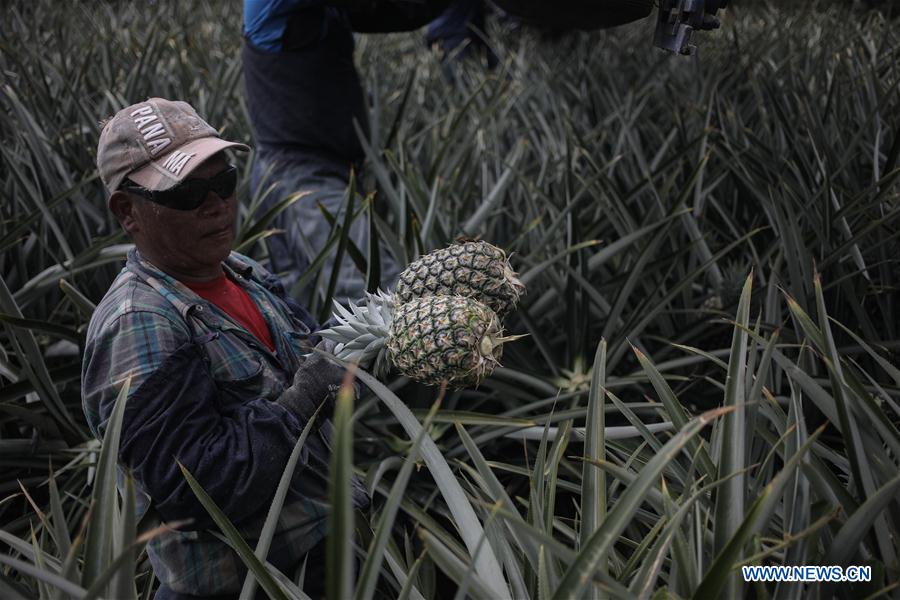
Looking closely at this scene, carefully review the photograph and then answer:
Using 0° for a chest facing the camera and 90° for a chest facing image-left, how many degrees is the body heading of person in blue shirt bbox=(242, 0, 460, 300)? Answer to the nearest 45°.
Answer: approximately 270°

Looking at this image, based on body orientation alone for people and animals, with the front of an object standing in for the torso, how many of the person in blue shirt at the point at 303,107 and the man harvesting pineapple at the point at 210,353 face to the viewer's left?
0

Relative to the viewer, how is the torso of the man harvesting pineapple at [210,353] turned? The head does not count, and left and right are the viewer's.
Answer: facing the viewer and to the right of the viewer

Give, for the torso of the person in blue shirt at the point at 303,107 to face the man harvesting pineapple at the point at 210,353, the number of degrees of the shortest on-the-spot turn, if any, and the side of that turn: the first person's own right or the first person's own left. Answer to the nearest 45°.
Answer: approximately 90° to the first person's own right

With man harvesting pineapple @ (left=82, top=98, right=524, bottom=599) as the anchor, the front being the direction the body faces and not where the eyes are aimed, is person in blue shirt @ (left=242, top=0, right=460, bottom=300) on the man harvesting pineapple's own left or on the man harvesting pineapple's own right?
on the man harvesting pineapple's own left

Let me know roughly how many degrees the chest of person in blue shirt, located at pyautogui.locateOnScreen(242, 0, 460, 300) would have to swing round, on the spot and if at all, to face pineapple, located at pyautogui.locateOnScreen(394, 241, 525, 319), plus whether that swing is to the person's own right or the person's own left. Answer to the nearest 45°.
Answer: approximately 90° to the person's own right
